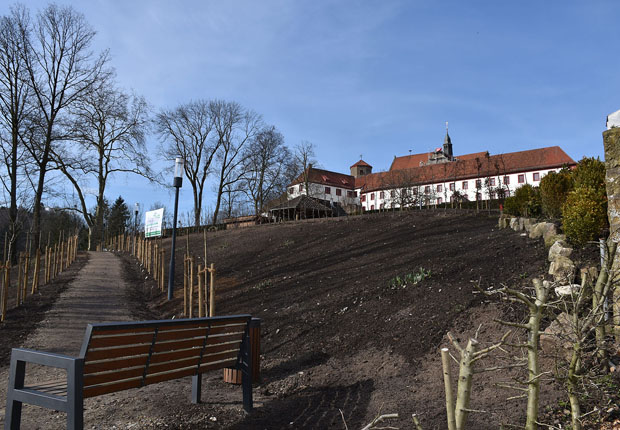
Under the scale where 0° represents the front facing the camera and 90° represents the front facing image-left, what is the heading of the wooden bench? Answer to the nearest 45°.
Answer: approximately 135°

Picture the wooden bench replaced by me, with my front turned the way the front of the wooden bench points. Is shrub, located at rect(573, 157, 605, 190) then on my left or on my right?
on my right

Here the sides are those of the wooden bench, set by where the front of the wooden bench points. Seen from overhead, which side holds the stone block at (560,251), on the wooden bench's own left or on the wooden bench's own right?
on the wooden bench's own right
